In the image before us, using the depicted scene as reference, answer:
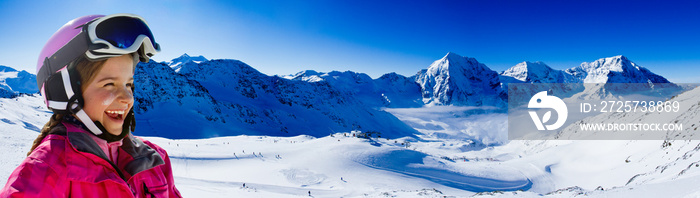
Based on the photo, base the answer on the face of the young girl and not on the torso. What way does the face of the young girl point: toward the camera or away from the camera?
toward the camera

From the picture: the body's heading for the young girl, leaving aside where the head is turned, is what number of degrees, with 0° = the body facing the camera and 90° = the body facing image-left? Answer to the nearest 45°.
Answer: approximately 315°
